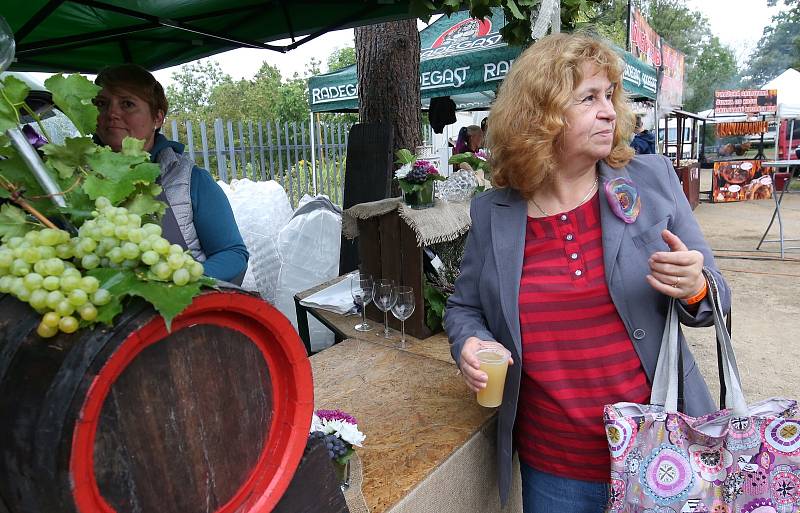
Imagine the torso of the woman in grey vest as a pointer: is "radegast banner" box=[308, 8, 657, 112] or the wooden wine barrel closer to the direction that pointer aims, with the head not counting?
the wooden wine barrel

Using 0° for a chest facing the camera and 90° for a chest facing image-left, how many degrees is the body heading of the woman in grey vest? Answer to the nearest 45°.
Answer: approximately 45°

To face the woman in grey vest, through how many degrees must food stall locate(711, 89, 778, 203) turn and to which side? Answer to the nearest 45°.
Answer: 0° — it already faces them

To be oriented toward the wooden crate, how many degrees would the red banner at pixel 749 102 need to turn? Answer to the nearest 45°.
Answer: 0° — it already faces it

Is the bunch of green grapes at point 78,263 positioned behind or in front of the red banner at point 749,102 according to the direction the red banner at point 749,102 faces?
in front

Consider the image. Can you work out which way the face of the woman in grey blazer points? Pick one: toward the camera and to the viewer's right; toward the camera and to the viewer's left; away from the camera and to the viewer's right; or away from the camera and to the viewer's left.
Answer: toward the camera and to the viewer's right

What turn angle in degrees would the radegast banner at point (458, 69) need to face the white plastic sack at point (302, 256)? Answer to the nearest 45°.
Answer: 0° — it already faces it
